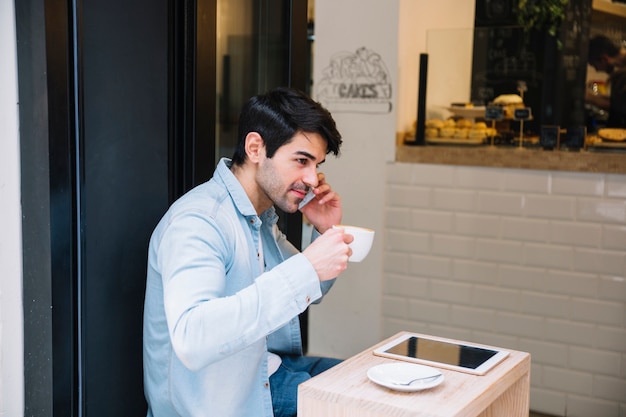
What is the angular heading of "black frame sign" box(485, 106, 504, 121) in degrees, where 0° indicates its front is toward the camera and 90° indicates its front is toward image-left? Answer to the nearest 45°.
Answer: approximately 0°

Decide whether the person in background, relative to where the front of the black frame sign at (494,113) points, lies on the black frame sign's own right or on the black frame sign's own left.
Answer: on the black frame sign's own left

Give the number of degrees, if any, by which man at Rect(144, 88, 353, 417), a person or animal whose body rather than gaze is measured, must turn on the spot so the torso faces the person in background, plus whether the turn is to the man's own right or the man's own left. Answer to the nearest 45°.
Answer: approximately 90° to the man's own left

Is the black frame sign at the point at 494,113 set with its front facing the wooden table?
yes

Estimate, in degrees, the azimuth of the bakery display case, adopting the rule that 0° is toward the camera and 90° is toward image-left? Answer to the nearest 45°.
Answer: approximately 0°

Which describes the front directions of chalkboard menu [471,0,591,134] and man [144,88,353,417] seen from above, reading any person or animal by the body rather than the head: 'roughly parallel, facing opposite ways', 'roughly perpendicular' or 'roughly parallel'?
roughly perpendicular
